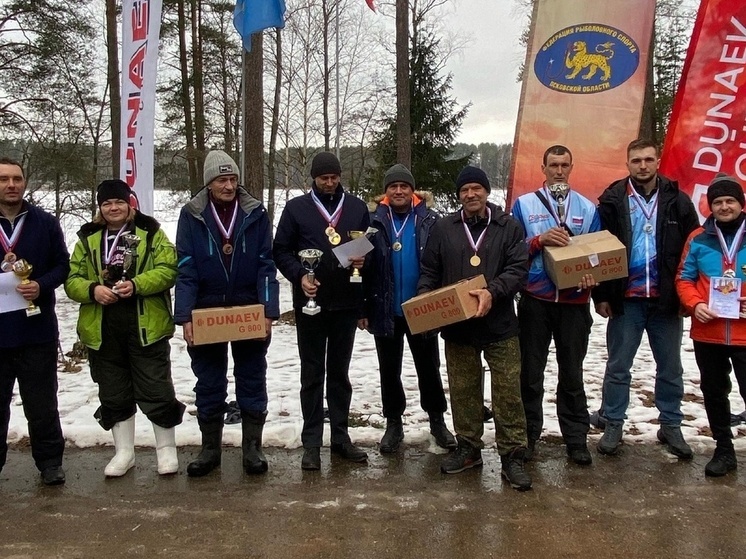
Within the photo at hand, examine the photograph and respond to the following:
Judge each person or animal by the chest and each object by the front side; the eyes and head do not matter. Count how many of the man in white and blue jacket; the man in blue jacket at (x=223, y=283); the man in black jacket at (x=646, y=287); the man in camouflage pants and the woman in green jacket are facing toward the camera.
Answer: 5

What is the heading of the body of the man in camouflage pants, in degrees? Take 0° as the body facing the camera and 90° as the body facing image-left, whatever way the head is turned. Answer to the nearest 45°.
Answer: approximately 0°

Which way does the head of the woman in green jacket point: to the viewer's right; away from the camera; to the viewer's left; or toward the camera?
toward the camera

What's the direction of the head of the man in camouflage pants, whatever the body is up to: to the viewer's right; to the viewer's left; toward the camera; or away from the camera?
toward the camera

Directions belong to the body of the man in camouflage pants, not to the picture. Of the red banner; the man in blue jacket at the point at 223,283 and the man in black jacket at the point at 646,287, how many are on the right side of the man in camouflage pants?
1

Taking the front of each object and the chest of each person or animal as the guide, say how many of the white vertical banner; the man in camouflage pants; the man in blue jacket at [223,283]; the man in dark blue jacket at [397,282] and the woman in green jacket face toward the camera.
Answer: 5

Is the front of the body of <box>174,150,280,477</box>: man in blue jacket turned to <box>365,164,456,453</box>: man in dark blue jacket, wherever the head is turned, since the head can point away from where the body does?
no

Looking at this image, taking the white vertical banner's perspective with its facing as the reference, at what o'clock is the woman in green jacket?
The woman in green jacket is roughly at 12 o'clock from the white vertical banner.

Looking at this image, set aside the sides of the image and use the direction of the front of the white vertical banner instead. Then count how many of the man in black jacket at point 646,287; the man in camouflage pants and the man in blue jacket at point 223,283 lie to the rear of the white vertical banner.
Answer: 0

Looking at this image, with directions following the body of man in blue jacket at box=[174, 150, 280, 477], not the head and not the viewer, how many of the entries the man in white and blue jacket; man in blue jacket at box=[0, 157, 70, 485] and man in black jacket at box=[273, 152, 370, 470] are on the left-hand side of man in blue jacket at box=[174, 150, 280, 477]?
2

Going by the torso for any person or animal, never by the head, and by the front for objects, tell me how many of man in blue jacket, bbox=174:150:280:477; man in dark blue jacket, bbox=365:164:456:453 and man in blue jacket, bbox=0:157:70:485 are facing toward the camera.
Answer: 3

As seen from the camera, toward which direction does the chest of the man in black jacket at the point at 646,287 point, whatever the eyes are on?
toward the camera

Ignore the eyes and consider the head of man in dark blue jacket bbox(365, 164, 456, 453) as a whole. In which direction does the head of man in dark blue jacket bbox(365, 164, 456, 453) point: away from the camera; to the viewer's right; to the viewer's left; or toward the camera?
toward the camera

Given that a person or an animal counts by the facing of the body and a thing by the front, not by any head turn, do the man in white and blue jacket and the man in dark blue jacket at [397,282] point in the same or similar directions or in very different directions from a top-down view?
same or similar directions

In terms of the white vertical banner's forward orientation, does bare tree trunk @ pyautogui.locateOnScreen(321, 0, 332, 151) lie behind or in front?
behind

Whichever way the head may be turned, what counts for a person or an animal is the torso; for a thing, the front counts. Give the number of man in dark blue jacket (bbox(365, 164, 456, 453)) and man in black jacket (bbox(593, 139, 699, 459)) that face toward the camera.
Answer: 2

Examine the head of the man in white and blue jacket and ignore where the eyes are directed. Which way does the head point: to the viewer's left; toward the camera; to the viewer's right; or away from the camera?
toward the camera

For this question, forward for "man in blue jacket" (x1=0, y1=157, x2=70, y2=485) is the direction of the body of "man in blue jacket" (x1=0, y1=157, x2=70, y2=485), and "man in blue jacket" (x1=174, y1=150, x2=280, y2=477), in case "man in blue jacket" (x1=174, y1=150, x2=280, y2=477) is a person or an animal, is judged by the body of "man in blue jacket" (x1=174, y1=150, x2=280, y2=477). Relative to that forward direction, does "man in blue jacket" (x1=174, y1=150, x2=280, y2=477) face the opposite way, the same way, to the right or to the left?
the same way

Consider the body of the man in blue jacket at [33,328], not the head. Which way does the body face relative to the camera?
toward the camera

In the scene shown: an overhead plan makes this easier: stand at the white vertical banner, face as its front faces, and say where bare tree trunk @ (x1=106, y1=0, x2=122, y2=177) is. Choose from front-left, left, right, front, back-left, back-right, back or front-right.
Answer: back

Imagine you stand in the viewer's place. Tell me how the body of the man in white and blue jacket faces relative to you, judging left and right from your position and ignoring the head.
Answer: facing the viewer

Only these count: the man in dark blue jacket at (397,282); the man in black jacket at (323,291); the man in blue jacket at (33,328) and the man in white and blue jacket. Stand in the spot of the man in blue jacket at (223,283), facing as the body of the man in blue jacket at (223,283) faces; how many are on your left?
3
